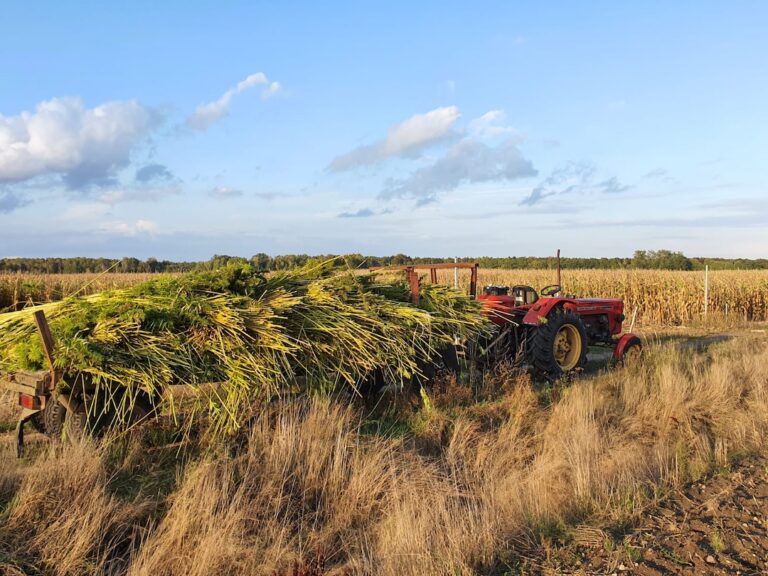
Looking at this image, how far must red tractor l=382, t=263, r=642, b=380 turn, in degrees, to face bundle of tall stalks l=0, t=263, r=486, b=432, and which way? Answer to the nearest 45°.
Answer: approximately 180°

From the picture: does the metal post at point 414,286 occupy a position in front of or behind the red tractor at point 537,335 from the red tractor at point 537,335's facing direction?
behind

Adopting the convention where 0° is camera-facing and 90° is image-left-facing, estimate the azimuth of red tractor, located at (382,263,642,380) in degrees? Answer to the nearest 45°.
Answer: approximately 225°
